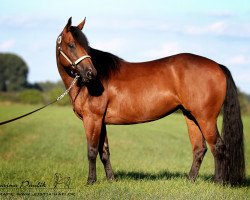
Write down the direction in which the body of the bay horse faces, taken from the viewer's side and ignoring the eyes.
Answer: to the viewer's left
